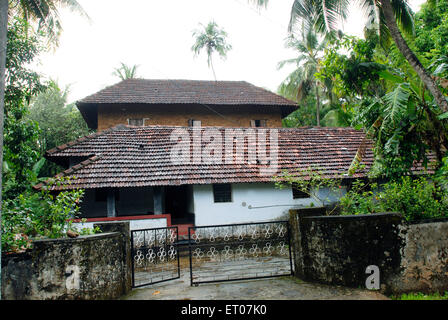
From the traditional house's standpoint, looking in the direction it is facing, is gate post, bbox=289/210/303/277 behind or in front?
in front

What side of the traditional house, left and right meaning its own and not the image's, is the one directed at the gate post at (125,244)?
front

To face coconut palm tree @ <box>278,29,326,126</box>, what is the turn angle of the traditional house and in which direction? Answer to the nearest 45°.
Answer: approximately 135° to its left

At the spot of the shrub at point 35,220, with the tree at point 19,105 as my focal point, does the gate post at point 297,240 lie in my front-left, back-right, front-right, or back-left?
back-right

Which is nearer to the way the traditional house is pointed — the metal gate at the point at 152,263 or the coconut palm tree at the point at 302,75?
the metal gate

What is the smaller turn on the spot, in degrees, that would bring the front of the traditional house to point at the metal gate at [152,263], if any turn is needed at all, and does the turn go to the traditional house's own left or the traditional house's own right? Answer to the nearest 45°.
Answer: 0° — it already faces it

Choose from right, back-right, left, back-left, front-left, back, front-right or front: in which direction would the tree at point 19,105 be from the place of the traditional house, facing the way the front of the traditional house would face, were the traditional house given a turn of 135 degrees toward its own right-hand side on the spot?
left

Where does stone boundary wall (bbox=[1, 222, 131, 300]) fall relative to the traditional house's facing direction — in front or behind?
in front

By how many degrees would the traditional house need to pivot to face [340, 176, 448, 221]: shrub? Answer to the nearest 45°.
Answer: approximately 45° to its left

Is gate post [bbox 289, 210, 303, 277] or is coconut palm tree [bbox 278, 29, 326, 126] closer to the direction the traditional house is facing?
the gate post

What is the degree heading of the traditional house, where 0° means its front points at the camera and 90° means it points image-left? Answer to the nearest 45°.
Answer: approximately 0°

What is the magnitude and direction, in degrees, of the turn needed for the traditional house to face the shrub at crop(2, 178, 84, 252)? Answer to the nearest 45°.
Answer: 0° — it already faces it
